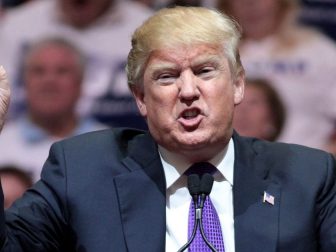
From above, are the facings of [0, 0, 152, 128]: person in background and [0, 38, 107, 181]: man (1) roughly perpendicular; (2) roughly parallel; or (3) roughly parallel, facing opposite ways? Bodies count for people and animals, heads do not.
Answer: roughly parallel

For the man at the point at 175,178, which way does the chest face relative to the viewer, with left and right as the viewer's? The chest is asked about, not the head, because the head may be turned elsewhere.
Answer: facing the viewer

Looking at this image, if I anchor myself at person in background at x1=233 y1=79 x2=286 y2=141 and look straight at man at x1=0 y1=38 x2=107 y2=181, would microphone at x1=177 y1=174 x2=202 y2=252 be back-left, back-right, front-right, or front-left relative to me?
front-left

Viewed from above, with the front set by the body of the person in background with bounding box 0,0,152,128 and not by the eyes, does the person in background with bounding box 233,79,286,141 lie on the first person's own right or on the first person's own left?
on the first person's own left

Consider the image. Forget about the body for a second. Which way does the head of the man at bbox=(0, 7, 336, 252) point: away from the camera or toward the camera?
toward the camera

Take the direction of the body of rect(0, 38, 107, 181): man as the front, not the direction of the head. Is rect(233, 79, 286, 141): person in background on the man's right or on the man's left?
on the man's left

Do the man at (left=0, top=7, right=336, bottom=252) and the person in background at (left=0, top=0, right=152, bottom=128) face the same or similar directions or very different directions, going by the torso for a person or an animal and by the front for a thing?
same or similar directions

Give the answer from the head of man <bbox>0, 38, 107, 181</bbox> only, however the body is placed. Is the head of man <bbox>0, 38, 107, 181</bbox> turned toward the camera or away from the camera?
toward the camera

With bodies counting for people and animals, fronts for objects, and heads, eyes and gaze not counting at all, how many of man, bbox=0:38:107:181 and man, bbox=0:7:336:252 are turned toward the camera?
2

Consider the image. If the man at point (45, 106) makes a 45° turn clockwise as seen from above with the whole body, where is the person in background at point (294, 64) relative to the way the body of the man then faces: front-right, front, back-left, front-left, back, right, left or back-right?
back-left

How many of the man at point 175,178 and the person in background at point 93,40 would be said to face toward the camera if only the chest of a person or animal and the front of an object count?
2

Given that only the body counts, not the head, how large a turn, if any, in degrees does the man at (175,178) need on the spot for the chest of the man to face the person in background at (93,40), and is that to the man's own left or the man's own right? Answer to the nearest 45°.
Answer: approximately 180°
